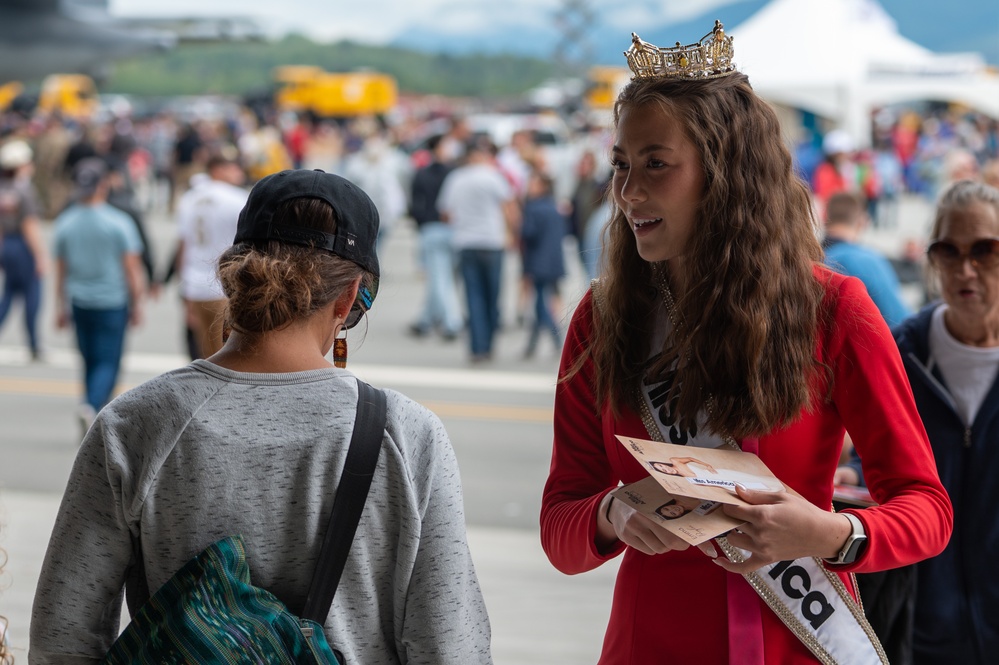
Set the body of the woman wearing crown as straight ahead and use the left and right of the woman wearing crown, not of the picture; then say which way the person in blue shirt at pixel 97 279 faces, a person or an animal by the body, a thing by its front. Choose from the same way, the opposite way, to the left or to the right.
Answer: to the right

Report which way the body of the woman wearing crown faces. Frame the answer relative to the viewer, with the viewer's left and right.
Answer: facing the viewer and to the left of the viewer

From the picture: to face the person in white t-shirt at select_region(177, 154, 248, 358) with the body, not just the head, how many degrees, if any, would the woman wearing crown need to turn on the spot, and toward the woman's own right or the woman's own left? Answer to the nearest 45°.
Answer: approximately 90° to the woman's own right

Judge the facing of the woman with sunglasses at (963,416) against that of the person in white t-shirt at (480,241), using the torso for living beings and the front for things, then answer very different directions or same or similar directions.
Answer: very different directions

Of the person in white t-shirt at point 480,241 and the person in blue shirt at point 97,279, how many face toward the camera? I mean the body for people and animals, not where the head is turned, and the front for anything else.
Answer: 0

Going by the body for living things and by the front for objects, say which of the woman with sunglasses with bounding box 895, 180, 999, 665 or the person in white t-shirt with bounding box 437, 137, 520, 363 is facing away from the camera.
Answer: the person in white t-shirt

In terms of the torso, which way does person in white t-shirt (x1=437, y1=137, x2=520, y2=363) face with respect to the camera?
away from the camera

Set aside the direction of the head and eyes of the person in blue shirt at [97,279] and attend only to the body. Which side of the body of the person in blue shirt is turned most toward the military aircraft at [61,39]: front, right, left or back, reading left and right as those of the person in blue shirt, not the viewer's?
front

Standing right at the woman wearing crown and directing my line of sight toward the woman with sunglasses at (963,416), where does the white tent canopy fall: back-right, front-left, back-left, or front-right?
front-left

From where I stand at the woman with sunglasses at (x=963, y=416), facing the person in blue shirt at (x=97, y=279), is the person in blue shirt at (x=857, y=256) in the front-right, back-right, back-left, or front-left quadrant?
front-right

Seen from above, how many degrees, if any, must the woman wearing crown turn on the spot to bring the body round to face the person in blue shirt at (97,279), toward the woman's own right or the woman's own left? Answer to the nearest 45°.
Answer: approximately 90° to the woman's own right

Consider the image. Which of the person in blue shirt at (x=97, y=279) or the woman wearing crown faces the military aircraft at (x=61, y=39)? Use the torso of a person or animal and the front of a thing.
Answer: the person in blue shirt

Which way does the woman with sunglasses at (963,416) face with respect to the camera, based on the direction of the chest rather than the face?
toward the camera

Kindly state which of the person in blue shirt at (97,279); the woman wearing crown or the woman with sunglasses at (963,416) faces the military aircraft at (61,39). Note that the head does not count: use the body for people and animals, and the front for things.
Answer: the person in blue shirt

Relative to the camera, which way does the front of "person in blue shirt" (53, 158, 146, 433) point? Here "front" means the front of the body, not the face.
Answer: away from the camera

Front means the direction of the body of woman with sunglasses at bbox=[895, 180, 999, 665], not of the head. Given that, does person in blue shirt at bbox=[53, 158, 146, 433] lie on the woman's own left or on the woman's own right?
on the woman's own right

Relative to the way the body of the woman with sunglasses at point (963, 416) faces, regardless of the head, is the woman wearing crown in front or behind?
in front

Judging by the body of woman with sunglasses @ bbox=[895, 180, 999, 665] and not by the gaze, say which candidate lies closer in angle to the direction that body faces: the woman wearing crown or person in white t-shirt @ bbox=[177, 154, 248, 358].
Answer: the woman wearing crown
